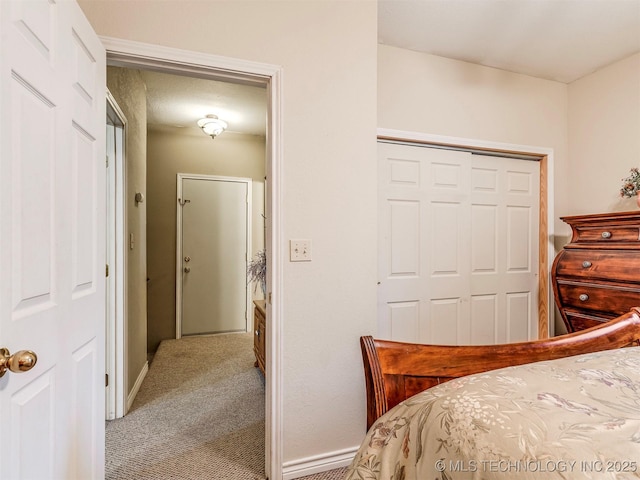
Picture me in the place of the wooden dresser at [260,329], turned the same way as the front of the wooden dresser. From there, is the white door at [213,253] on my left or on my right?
on my right

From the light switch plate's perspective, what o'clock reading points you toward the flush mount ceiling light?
The flush mount ceiling light is roughly at 5 o'clock from the light switch plate.

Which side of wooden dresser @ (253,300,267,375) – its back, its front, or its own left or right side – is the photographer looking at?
left

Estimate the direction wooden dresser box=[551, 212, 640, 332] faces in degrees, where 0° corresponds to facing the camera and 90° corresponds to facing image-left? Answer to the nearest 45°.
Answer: approximately 45°

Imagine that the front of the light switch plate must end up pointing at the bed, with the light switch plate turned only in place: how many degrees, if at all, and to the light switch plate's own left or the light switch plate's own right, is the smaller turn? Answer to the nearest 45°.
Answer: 0° — it already faces it

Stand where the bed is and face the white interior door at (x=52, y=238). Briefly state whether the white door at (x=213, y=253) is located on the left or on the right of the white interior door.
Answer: right

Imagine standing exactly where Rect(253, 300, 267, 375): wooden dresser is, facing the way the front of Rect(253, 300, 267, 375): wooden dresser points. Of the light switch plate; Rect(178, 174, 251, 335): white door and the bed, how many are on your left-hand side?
2

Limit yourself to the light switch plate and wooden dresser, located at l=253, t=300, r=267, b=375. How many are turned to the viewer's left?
1

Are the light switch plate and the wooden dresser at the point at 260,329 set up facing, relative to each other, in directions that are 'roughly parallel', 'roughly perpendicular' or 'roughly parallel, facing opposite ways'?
roughly perpendicular

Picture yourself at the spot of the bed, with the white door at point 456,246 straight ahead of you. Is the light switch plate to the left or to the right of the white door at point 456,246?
left

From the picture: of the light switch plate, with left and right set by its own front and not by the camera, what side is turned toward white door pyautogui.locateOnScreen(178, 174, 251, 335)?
back

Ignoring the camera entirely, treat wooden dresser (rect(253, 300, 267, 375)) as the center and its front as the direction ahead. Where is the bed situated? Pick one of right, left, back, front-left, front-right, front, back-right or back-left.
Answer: left

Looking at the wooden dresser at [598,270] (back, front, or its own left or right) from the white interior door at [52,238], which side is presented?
front

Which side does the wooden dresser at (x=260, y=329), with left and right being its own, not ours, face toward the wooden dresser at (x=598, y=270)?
back

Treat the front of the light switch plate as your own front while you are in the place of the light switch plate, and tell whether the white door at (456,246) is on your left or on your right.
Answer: on your left

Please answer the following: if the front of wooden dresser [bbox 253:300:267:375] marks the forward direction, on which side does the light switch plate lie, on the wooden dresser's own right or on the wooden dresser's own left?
on the wooden dresser's own left
